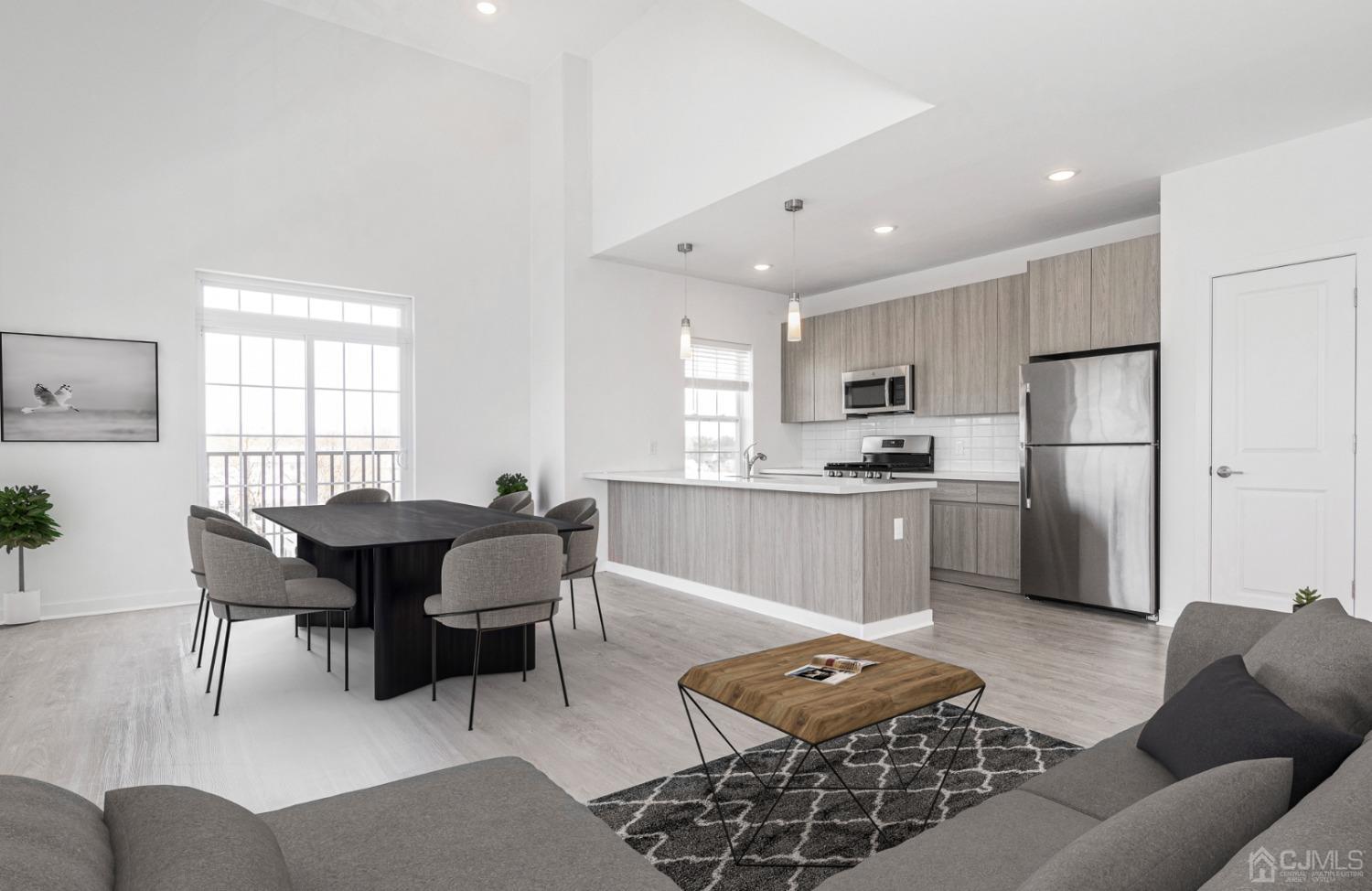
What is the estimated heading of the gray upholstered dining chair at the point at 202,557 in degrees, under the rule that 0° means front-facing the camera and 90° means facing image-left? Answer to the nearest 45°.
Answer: approximately 270°

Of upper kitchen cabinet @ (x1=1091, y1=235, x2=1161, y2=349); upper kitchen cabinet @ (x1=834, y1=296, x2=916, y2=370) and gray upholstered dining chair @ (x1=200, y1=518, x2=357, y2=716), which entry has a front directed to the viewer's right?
the gray upholstered dining chair

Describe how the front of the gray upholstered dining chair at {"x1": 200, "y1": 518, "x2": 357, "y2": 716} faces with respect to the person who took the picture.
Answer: facing to the right of the viewer

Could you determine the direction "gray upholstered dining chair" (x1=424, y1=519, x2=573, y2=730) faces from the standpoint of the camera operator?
facing away from the viewer and to the left of the viewer
